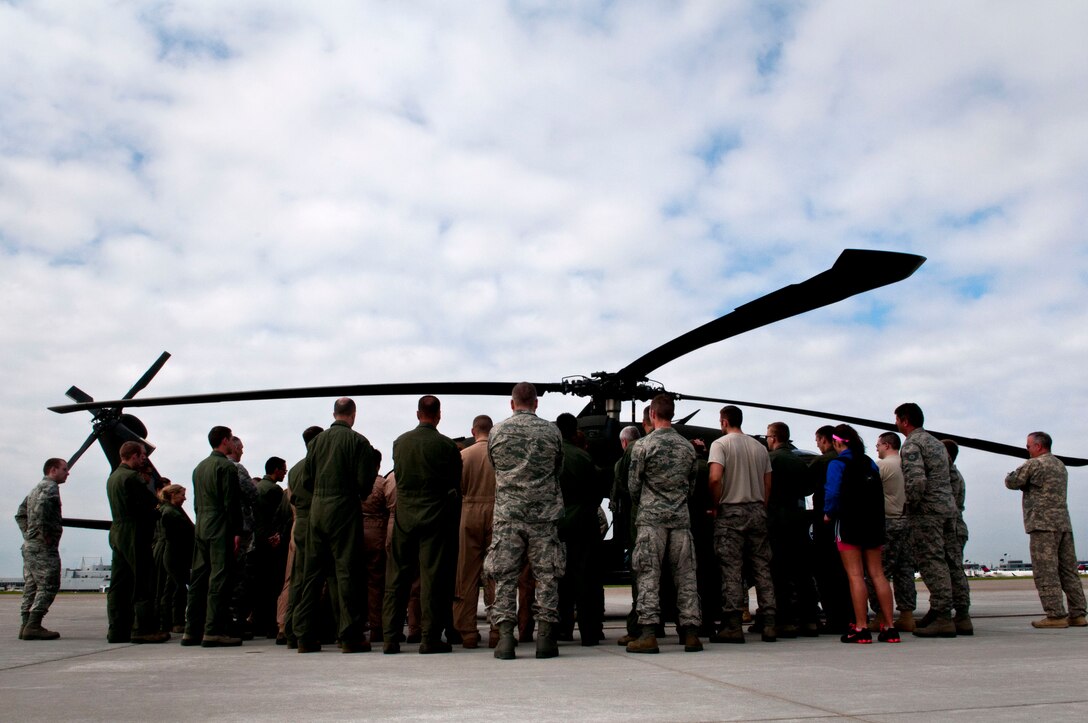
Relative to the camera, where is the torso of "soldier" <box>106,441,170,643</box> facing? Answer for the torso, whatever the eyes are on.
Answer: to the viewer's right

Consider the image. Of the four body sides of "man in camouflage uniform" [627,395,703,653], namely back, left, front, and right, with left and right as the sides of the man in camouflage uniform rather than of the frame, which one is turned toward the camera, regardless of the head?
back

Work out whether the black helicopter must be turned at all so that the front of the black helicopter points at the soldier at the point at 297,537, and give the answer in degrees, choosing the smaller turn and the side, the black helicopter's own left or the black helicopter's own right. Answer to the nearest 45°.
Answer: approximately 90° to the black helicopter's own right

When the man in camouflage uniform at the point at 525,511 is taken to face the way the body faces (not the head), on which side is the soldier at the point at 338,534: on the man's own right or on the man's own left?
on the man's own left

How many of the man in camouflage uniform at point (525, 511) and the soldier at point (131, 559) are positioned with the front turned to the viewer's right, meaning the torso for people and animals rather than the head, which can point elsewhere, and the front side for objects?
1

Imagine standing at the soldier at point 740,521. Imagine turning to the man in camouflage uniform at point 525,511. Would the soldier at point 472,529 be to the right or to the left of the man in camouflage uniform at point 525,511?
right

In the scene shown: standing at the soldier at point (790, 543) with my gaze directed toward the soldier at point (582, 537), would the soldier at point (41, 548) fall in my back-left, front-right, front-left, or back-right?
front-right

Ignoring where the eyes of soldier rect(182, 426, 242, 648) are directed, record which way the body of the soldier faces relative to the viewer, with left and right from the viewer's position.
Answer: facing away from the viewer and to the right of the viewer

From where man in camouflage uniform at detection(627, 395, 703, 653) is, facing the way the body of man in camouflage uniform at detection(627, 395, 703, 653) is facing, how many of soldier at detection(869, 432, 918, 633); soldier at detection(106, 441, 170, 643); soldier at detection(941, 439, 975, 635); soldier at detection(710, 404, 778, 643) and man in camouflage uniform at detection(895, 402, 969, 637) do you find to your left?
1

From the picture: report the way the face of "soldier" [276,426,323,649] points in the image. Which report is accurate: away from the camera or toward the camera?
away from the camera

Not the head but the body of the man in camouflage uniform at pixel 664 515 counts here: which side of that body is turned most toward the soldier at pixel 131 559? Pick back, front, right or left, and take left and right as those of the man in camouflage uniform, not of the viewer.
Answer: left

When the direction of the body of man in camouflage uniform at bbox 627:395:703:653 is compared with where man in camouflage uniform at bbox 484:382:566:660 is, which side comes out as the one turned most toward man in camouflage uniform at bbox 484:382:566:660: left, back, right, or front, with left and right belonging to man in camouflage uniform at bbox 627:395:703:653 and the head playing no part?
left

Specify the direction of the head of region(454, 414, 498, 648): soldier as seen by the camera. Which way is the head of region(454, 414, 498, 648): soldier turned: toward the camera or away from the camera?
away from the camera

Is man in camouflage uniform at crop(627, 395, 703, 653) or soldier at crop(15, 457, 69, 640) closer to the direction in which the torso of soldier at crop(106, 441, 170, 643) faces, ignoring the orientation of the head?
the man in camouflage uniform

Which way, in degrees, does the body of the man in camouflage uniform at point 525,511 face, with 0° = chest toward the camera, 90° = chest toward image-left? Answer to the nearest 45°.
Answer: approximately 180°

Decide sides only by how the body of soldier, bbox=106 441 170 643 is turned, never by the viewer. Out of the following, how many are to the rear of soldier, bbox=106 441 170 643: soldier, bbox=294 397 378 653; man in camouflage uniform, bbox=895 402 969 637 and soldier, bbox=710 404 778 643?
0

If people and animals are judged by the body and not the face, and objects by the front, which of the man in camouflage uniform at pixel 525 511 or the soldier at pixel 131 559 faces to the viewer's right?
the soldier
